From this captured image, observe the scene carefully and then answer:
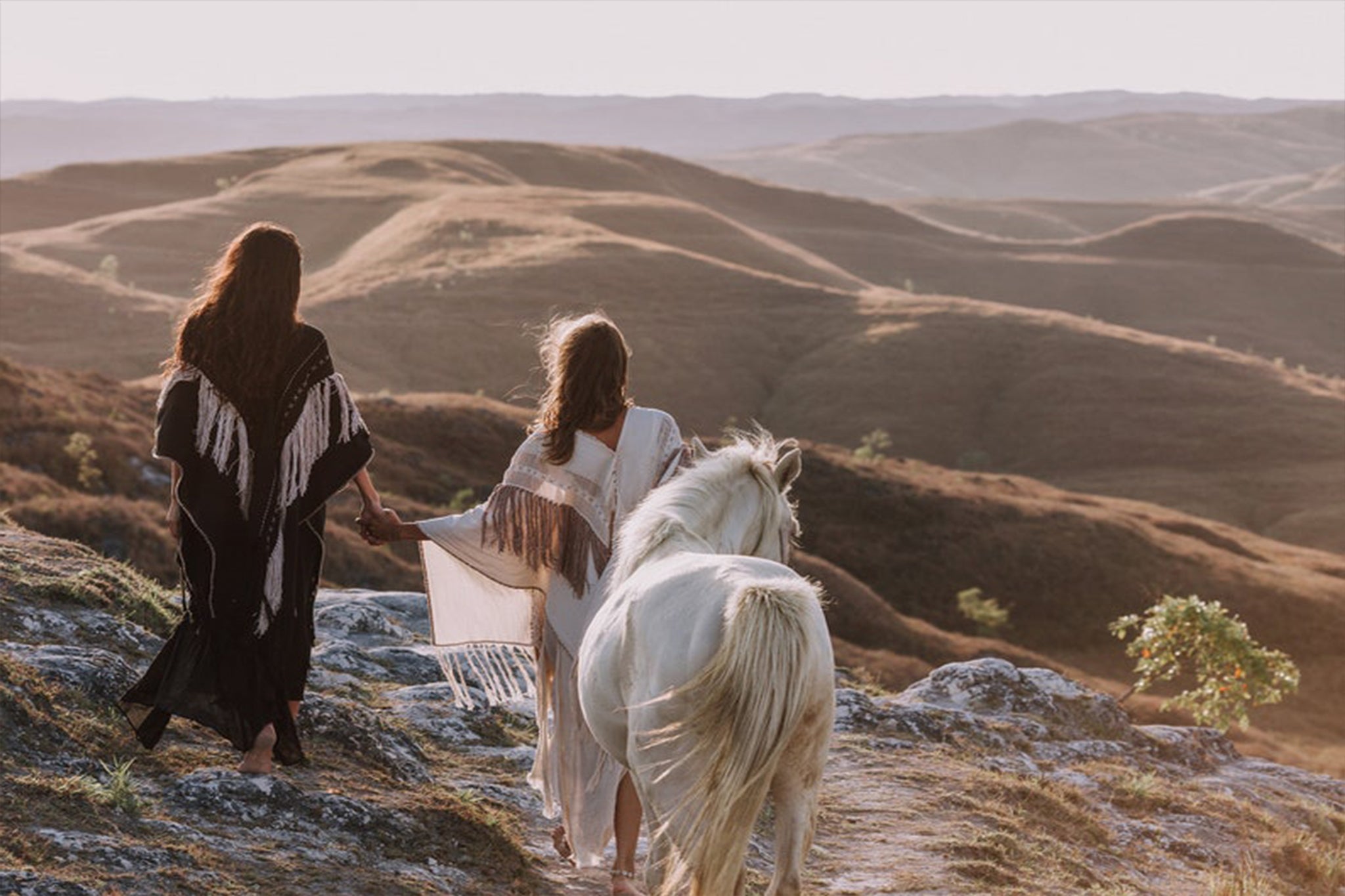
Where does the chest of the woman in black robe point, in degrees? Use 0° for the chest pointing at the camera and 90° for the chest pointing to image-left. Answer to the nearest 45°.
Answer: approximately 180°

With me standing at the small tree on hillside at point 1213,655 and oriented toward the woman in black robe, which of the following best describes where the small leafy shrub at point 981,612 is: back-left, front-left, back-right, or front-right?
back-right

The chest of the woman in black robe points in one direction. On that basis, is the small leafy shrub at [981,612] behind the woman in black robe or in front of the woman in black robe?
in front

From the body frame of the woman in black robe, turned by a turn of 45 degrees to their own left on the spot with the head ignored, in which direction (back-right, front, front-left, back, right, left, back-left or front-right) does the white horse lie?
back

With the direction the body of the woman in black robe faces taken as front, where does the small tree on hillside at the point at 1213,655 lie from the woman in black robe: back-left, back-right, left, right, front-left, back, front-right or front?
front-right

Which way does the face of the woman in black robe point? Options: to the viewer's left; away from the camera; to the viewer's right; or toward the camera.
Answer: away from the camera

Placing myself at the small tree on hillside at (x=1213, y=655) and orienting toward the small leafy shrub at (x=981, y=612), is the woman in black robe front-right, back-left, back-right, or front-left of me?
back-left
